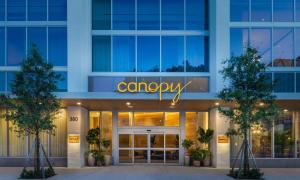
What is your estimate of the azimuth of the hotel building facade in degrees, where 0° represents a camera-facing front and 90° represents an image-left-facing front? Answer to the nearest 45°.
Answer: approximately 0°
